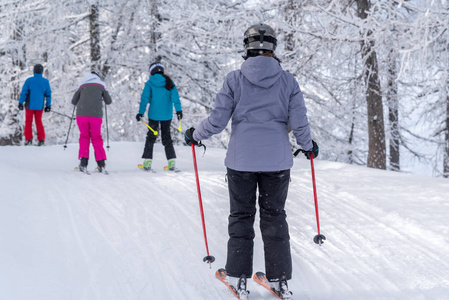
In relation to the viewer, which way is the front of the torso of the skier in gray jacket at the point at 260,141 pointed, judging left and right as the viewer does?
facing away from the viewer

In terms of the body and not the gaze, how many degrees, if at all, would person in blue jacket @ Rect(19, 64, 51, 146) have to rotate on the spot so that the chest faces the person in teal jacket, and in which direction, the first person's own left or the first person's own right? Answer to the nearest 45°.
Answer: approximately 135° to the first person's own right

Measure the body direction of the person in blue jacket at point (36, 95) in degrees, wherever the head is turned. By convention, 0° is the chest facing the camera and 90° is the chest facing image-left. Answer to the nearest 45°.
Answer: approximately 180°

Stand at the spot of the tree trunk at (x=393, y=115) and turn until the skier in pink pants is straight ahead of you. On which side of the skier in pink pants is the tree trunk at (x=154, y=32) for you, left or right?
right

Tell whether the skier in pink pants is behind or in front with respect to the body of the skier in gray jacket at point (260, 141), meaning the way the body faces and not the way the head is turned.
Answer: in front

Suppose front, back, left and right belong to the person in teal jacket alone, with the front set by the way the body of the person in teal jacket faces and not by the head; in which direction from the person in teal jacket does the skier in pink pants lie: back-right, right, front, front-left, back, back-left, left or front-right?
left

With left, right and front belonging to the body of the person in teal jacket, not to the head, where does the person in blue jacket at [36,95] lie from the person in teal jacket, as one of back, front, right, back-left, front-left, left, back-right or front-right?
front-left

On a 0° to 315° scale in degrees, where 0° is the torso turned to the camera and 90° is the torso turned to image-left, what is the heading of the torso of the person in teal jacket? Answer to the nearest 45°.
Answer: approximately 180°

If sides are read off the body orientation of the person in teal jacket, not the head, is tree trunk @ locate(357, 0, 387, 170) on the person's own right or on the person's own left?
on the person's own right

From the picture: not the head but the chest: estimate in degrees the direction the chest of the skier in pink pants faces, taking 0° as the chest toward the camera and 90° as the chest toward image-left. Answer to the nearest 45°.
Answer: approximately 180°

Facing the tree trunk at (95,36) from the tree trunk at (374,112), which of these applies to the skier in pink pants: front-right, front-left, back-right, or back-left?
front-left

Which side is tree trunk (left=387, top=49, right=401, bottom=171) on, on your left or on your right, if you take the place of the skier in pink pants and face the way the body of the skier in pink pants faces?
on your right

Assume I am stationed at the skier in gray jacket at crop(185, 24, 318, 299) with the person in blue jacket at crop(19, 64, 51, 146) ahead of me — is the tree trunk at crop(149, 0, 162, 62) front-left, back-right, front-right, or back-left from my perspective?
front-right

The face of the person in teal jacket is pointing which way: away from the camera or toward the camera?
away from the camera

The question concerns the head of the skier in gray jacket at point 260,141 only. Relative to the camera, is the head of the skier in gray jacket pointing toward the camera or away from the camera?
away from the camera
